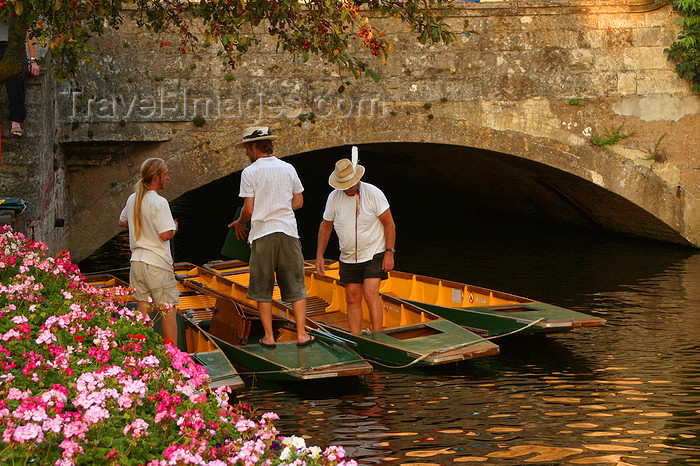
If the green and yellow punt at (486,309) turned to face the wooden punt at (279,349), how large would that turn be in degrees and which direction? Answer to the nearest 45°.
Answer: approximately 90° to its right

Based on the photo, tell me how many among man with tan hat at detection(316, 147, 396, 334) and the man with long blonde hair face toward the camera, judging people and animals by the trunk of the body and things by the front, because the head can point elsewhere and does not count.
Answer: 1

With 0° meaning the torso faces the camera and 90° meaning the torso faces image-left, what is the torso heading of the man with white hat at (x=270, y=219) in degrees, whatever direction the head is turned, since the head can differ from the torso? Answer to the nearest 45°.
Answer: approximately 135°

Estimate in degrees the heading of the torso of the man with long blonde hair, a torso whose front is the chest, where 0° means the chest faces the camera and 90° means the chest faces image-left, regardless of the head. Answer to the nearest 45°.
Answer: approximately 225°

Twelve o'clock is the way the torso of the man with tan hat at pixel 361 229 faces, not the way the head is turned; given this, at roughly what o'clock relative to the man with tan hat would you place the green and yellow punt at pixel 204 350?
The green and yellow punt is roughly at 2 o'clock from the man with tan hat.
